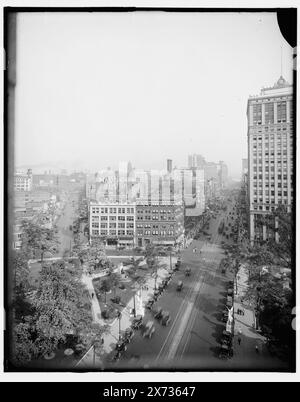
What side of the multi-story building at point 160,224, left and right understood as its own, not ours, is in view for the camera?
front

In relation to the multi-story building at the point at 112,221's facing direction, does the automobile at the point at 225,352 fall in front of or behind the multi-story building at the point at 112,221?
in front

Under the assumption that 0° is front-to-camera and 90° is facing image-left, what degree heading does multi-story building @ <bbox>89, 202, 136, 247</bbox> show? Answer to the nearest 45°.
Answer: approximately 0°

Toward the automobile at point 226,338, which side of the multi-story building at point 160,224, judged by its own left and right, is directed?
front

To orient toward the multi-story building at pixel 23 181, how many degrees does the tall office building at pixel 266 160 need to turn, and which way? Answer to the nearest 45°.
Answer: approximately 45° to its right

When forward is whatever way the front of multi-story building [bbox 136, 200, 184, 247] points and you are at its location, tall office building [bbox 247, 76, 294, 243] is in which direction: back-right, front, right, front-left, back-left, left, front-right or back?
front-left

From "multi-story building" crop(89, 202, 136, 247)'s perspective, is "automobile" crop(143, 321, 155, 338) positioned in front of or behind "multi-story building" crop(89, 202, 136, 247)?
in front
